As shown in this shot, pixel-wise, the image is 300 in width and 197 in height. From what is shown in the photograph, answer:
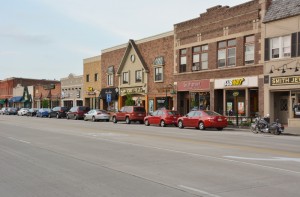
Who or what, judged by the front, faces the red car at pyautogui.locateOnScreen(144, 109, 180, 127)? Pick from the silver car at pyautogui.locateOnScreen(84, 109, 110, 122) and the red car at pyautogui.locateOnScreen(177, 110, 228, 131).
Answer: the red car at pyautogui.locateOnScreen(177, 110, 228, 131)

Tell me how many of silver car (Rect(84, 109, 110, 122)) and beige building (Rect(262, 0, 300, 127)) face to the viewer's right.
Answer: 0

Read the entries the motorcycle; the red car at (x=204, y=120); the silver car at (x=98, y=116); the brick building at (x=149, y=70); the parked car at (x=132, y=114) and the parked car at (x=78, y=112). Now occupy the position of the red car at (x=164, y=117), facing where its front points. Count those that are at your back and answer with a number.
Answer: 2

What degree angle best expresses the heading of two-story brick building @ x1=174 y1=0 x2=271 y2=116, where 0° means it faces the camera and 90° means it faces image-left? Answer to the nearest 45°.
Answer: approximately 45°

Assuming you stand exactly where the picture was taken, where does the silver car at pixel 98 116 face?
facing away from the viewer and to the left of the viewer

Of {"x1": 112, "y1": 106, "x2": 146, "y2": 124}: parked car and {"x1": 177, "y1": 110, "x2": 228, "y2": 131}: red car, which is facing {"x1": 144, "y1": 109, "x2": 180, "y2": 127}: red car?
{"x1": 177, "y1": 110, "x2": 228, "y2": 131}: red car

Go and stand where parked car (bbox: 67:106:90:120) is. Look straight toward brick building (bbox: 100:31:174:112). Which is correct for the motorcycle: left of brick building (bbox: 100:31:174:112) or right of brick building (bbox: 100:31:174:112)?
right

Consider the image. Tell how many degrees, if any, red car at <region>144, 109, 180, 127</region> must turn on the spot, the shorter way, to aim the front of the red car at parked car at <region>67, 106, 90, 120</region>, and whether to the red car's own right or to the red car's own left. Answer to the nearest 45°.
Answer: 0° — it already faces it

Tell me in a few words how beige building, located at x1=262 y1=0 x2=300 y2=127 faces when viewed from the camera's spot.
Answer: facing the viewer and to the left of the viewer

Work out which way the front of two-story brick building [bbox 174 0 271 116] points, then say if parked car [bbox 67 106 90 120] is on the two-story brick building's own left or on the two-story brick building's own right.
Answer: on the two-story brick building's own right

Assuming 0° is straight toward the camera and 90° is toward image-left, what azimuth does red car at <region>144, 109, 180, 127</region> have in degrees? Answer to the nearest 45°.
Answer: approximately 135°

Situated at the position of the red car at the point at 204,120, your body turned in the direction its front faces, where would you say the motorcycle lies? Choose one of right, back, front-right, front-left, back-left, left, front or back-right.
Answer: back

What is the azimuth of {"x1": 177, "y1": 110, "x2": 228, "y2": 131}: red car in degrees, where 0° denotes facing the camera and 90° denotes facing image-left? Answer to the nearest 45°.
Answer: approximately 135°

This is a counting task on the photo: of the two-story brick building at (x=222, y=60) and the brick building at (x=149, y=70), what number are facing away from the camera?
0
